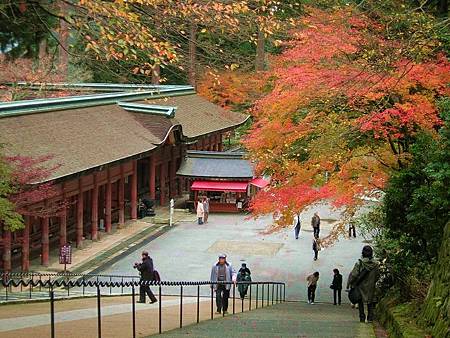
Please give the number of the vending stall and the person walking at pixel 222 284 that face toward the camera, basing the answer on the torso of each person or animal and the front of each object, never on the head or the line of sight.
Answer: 2

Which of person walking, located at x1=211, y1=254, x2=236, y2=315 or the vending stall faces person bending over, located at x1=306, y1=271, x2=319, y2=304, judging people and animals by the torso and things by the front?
the vending stall

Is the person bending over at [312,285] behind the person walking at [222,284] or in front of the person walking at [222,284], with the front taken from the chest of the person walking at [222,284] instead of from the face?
behind

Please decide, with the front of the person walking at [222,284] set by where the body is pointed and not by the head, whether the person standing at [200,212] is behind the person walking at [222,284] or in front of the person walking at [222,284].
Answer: behind

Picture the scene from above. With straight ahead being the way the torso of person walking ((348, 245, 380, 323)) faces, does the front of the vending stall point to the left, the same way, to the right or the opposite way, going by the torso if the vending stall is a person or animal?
the opposite way

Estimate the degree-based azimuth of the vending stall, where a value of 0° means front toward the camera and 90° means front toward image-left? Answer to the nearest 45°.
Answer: approximately 0°

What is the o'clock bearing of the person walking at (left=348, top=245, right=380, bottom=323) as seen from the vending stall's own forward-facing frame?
The person walking is roughly at 12 o'clock from the vending stall.

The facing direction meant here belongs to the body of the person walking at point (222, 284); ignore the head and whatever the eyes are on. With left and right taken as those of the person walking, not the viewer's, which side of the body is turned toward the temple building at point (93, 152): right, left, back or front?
back

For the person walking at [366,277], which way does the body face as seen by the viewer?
away from the camera
